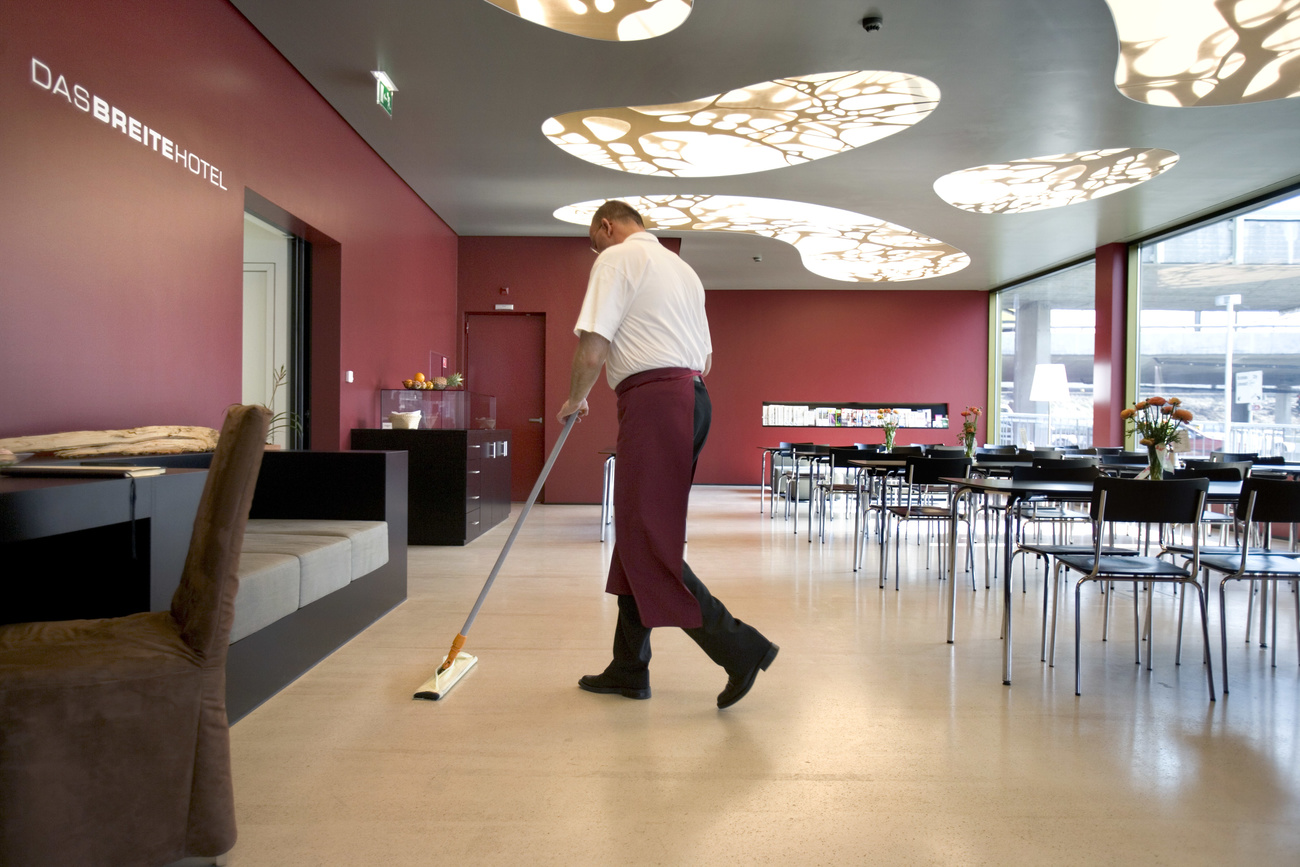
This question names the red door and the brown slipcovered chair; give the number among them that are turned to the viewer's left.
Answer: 1

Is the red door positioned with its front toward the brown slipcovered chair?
yes

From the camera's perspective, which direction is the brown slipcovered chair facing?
to the viewer's left

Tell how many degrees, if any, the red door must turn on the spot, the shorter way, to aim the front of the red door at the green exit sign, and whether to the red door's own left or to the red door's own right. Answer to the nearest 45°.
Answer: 0° — it already faces it

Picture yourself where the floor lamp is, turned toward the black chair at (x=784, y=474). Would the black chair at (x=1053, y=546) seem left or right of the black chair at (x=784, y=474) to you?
left

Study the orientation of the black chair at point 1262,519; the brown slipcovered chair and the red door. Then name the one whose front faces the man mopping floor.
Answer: the red door

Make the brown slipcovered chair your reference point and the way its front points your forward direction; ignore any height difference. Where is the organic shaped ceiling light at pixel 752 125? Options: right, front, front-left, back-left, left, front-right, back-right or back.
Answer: back-right

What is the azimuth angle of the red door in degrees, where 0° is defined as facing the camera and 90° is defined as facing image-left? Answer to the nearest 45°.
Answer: approximately 0°

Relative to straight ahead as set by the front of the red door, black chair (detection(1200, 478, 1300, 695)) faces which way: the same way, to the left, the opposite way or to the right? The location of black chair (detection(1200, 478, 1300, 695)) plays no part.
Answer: the opposite way
